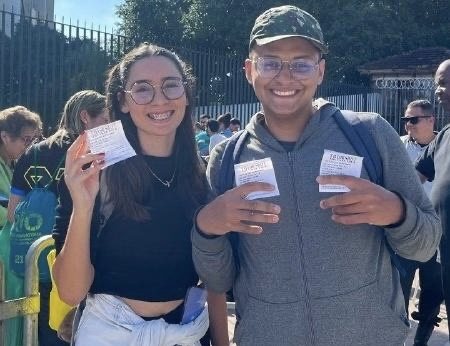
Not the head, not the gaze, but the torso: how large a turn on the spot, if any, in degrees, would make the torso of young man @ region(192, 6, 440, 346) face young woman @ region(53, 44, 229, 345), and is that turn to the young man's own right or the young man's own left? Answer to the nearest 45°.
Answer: approximately 90° to the young man's own right

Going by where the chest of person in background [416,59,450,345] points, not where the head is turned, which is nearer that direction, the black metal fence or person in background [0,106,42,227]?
the person in background

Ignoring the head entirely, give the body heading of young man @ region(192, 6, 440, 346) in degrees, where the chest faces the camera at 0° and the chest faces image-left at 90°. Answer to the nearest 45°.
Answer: approximately 0°

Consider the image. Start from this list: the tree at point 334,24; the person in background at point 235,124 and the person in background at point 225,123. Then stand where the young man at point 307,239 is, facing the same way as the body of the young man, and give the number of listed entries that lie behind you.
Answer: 3

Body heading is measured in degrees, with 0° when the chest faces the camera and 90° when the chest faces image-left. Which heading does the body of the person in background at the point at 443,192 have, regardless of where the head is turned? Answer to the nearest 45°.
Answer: approximately 45°

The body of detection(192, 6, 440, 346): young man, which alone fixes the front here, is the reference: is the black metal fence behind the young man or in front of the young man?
behind

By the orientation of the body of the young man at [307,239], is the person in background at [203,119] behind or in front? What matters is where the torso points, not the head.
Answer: behind

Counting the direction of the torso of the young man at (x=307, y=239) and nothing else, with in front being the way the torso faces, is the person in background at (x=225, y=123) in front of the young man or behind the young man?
behind

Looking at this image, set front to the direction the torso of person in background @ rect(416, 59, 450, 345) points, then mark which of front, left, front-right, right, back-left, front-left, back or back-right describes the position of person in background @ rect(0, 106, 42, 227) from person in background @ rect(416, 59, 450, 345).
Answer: front-right

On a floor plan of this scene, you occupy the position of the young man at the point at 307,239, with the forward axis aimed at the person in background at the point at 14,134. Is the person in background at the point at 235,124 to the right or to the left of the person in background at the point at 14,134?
right

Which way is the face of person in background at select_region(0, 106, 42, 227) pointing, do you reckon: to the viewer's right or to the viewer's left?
to the viewer's right
